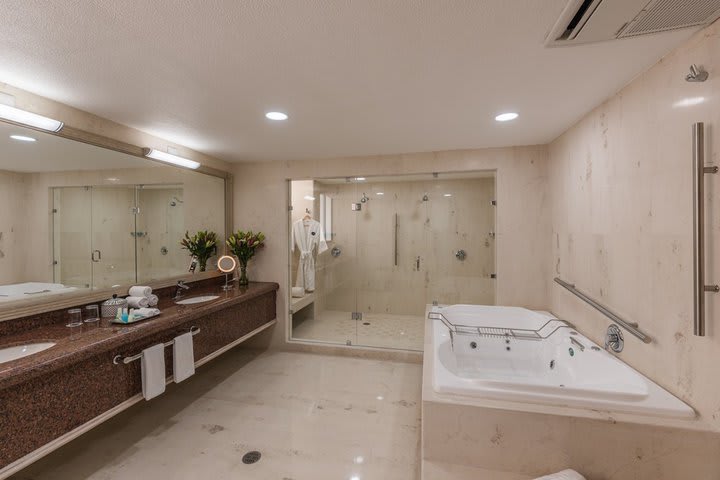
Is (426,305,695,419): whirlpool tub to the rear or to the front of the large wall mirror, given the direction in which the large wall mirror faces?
to the front

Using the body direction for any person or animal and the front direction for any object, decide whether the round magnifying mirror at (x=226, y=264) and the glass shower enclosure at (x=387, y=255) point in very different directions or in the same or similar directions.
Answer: same or similar directions

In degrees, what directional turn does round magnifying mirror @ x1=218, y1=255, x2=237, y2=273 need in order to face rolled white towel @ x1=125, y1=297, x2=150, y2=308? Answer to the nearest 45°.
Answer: approximately 45° to its right

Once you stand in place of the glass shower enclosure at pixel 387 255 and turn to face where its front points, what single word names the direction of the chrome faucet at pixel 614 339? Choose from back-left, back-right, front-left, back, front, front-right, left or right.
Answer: front-left

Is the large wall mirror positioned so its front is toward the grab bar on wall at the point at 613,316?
yes

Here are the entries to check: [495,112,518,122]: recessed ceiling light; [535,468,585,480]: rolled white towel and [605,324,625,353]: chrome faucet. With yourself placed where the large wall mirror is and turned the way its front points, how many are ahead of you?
3

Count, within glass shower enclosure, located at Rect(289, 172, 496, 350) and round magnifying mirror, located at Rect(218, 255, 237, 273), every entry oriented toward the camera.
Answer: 2

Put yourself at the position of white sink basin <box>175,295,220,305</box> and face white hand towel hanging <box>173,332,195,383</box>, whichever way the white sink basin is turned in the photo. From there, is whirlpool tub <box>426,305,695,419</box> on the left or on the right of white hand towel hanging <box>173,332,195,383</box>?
left

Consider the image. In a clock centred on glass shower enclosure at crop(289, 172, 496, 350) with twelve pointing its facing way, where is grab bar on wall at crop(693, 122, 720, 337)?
The grab bar on wall is roughly at 11 o'clock from the glass shower enclosure.

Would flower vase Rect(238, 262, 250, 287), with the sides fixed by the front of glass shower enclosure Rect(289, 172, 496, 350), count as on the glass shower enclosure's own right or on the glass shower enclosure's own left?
on the glass shower enclosure's own right

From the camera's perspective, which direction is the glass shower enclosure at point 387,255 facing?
toward the camera

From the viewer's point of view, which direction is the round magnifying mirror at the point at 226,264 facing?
toward the camera

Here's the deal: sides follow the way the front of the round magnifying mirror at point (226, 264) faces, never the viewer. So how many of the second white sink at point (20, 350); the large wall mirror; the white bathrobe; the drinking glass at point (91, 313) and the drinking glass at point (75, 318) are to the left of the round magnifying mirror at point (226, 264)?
1

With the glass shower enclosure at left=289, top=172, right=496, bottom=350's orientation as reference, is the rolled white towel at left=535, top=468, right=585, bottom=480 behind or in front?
in front

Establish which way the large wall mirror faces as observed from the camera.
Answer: facing the viewer and to the right of the viewer
